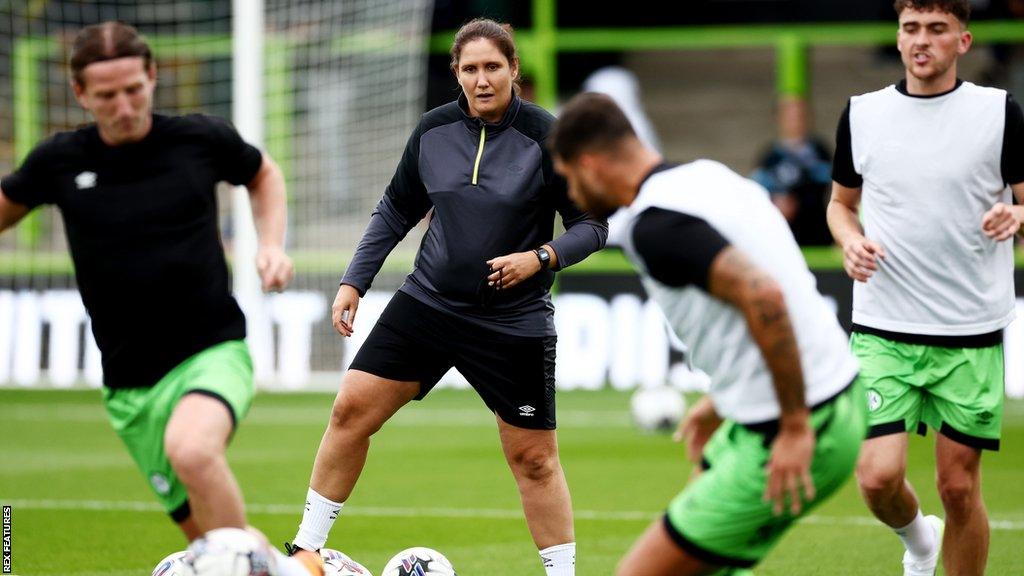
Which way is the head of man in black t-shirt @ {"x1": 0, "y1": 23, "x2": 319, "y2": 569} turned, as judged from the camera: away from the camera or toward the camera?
toward the camera

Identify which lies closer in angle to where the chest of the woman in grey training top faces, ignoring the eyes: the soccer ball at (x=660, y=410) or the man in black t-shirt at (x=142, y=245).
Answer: the man in black t-shirt

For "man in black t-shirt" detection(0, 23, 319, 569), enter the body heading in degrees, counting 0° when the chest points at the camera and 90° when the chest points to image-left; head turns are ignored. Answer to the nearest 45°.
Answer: approximately 0°

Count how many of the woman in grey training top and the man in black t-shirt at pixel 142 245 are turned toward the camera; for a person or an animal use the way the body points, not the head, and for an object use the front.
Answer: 2

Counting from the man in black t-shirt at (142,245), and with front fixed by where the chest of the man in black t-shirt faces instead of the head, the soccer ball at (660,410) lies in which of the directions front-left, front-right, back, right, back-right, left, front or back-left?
back-left

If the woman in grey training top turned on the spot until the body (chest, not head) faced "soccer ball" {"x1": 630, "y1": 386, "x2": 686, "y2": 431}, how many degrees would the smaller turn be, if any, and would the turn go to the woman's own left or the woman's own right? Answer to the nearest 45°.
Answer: approximately 180°

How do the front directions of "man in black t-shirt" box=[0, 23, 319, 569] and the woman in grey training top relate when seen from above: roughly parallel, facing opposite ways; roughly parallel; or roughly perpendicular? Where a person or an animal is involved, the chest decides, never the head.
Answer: roughly parallel

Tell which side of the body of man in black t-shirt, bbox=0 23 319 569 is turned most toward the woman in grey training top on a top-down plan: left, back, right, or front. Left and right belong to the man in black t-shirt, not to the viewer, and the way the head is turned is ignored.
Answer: left

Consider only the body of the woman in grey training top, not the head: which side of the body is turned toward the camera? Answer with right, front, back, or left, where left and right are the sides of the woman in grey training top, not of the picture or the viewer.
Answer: front

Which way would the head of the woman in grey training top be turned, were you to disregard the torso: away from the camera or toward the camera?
toward the camera
